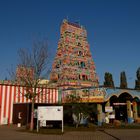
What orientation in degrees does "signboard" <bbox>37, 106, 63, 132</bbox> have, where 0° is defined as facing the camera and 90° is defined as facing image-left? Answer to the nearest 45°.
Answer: approximately 0°
